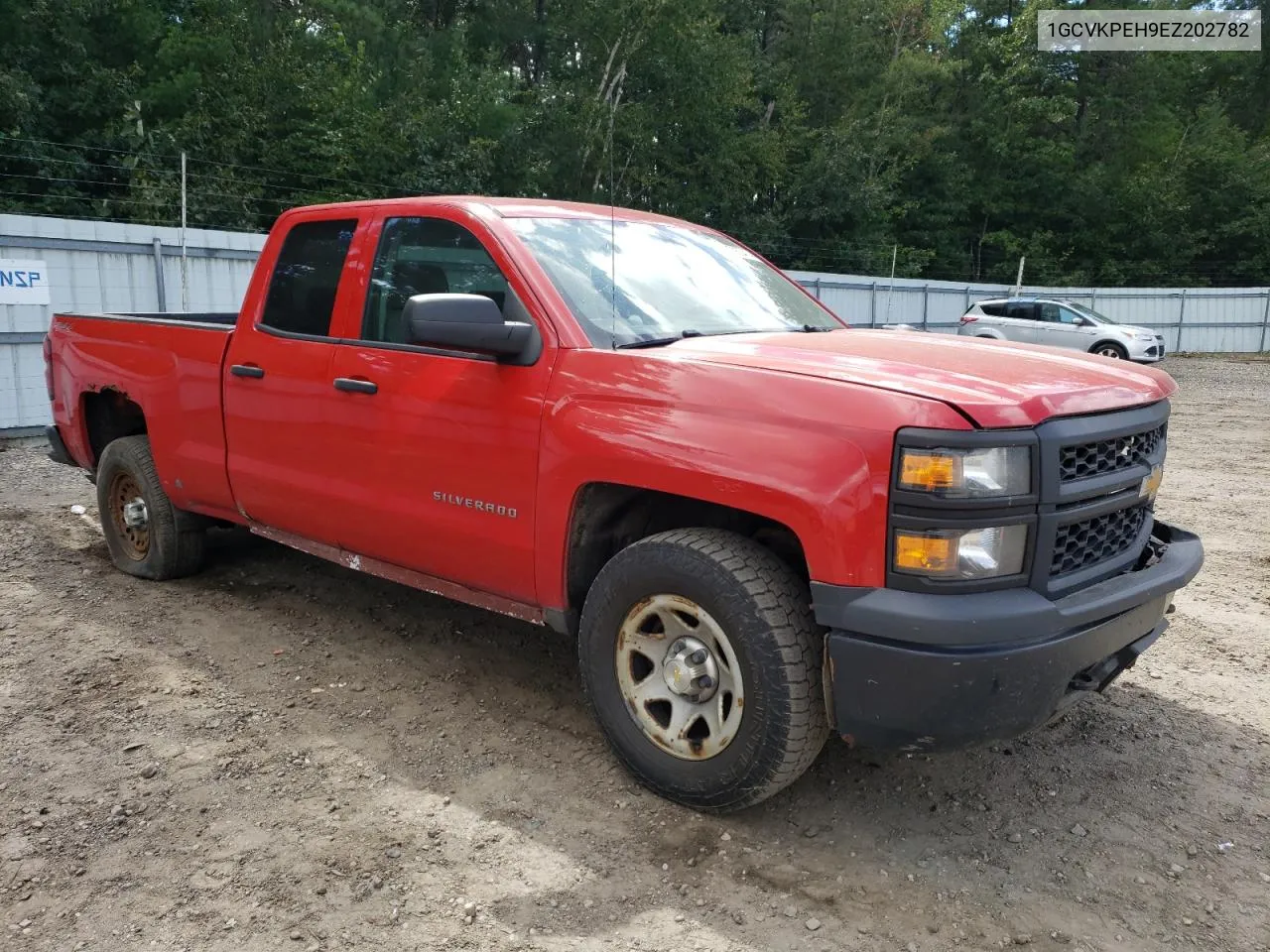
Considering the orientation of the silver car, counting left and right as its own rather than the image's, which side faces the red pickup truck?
right

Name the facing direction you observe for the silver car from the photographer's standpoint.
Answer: facing to the right of the viewer

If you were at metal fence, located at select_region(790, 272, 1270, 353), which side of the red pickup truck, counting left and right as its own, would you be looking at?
left

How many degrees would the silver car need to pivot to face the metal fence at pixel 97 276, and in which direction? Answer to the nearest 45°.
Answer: approximately 135° to its right

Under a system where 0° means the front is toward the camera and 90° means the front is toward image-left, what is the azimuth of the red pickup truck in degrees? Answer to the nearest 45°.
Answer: approximately 315°
